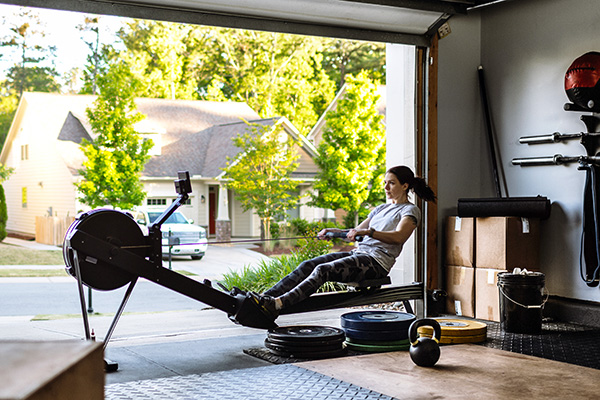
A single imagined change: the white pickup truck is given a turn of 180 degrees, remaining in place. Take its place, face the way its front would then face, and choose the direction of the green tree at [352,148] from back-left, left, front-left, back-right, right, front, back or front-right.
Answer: back-right

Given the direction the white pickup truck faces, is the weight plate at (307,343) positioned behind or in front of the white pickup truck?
in front

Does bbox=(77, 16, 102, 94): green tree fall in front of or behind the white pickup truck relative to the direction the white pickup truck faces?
behind

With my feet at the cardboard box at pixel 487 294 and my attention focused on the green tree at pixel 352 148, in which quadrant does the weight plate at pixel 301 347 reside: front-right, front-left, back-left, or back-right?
back-left

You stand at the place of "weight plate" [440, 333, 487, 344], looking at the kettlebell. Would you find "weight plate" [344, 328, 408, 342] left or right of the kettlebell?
right

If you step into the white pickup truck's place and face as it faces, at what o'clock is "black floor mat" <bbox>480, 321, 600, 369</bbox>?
The black floor mat is roughly at 1 o'clock from the white pickup truck.

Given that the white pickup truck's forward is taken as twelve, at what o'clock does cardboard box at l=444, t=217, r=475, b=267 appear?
The cardboard box is roughly at 1 o'clock from the white pickup truck.

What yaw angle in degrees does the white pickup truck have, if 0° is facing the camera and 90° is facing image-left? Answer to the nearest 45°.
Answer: approximately 315°

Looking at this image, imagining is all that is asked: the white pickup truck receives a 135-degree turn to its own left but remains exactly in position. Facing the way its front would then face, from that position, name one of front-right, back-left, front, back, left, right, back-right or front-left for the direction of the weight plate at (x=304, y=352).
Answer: back

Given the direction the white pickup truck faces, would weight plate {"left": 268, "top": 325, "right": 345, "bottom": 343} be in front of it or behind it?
in front

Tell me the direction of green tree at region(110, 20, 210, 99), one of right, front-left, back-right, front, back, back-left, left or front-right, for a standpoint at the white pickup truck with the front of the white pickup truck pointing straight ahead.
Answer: back-left

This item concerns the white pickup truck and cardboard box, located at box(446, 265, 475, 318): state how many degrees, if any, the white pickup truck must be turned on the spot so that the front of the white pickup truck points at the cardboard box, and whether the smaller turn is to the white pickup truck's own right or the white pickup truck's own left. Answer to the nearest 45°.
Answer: approximately 45° to the white pickup truck's own right
